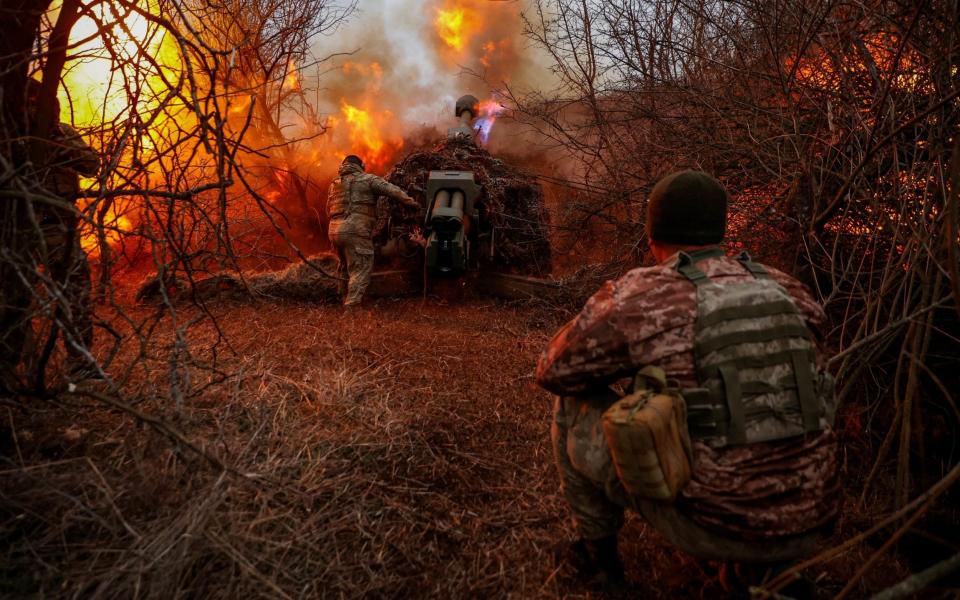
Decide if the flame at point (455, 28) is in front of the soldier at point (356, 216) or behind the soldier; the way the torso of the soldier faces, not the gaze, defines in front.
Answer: in front

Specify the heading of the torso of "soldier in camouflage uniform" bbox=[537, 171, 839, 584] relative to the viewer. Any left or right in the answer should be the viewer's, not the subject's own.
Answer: facing away from the viewer and to the left of the viewer

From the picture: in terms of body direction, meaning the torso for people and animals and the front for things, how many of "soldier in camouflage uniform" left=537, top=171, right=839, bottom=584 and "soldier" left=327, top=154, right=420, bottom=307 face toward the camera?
0

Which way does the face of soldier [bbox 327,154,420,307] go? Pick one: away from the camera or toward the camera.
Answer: away from the camera

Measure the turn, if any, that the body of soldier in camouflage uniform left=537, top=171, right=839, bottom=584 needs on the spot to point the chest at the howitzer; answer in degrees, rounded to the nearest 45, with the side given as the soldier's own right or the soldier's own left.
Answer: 0° — they already face it

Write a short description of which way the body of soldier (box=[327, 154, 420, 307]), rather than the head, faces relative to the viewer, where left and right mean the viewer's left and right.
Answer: facing away from the viewer and to the right of the viewer

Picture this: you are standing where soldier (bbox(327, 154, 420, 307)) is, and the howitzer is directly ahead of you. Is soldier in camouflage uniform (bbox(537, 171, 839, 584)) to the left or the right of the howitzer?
right

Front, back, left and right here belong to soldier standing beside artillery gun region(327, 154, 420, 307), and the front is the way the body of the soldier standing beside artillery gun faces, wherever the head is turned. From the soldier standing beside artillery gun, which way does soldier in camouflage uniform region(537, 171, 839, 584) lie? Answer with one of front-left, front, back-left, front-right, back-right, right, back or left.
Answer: back-right

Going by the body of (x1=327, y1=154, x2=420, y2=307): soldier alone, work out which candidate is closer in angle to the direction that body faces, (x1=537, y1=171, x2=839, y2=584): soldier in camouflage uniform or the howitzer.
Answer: the howitzer

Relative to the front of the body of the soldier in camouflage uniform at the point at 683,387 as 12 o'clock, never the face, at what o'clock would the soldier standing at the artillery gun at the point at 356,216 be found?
The soldier standing at the artillery gun is roughly at 12 o'clock from the soldier in camouflage uniform.
